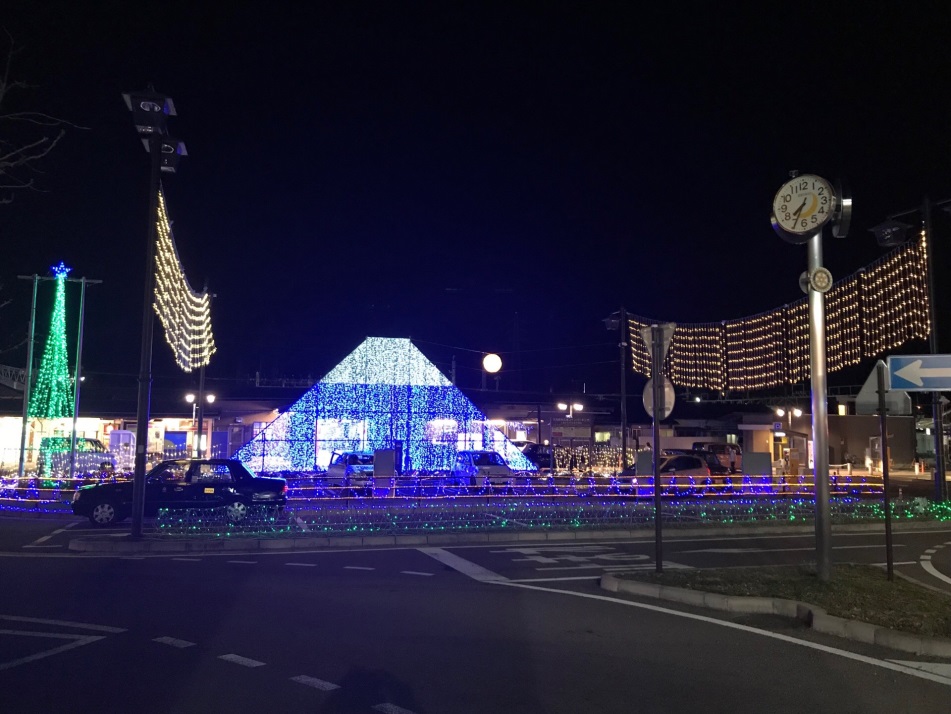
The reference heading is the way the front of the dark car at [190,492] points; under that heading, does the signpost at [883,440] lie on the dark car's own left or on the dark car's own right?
on the dark car's own left

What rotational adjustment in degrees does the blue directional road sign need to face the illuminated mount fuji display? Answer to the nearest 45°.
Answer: approximately 135° to its right

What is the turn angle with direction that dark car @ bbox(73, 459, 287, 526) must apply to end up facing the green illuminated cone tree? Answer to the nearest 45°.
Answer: approximately 90° to its right

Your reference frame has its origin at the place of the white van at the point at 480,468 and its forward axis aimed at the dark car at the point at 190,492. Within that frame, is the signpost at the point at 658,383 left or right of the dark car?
left

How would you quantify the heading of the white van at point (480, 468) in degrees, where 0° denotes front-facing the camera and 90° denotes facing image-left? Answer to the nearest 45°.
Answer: approximately 315°

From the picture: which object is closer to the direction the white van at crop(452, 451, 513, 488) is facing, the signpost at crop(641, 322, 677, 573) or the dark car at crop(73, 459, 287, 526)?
the signpost

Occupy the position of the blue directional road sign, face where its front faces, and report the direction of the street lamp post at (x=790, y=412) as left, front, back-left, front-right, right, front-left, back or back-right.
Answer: back

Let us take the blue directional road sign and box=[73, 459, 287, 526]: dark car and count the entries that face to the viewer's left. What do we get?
1

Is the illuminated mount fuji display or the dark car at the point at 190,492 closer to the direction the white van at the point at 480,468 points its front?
the dark car

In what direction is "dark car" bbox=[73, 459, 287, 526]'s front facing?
to the viewer's left

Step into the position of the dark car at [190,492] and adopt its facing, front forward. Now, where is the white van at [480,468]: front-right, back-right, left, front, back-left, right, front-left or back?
back-right
